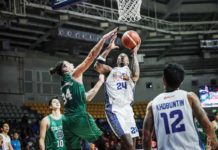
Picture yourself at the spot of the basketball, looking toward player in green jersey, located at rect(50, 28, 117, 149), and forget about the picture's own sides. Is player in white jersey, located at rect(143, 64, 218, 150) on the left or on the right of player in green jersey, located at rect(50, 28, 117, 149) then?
left

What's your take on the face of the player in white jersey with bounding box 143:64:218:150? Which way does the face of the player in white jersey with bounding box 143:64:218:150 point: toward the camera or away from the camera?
away from the camera

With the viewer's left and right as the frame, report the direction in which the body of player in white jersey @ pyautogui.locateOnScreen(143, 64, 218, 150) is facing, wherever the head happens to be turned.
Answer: facing away from the viewer

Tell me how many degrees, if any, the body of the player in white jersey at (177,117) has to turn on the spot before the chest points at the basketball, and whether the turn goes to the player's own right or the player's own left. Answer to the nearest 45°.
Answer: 0° — they already face it

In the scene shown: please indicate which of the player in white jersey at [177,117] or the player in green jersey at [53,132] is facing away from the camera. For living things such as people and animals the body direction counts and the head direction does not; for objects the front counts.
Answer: the player in white jersey

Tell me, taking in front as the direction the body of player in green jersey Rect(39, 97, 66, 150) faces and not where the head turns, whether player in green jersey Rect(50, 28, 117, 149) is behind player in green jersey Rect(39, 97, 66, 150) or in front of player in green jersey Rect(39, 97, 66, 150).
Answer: in front
